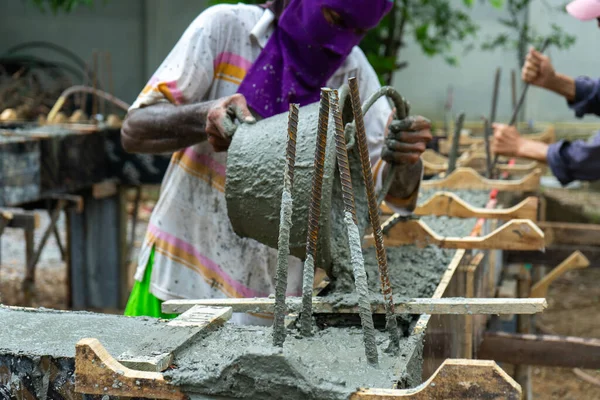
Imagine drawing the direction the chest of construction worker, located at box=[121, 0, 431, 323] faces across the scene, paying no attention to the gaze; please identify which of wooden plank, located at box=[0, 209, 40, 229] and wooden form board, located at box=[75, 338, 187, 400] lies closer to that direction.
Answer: the wooden form board

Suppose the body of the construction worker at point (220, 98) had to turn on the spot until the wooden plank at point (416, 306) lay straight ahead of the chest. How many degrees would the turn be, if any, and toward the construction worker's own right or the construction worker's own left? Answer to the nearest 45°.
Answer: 0° — they already face it

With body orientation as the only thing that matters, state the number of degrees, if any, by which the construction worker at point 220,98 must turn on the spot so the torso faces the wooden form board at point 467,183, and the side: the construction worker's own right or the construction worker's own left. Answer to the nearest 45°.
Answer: approximately 90° to the construction worker's own left

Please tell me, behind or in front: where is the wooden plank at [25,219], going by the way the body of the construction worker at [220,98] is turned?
behind

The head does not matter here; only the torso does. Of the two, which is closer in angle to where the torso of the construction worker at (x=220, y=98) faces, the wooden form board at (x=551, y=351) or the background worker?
the wooden form board

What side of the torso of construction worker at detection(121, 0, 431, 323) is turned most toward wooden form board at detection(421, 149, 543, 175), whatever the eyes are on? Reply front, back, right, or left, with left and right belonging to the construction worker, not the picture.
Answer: left

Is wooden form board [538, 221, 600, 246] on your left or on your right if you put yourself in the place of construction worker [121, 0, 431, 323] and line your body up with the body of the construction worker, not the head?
on your left

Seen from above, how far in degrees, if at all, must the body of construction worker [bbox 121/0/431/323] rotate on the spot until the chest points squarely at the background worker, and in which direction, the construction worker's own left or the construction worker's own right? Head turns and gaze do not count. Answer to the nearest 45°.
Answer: approximately 90° to the construction worker's own left

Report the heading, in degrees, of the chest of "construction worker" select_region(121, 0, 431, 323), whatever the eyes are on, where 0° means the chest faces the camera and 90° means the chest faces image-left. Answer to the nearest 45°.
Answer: approximately 315°

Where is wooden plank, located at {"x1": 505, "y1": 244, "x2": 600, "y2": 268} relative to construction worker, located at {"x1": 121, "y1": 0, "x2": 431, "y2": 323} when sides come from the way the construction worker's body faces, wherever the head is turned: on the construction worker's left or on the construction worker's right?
on the construction worker's left

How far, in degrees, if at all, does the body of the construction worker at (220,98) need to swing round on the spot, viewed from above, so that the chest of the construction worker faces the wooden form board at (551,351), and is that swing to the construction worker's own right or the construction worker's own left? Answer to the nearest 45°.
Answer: approximately 45° to the construction worker's own left

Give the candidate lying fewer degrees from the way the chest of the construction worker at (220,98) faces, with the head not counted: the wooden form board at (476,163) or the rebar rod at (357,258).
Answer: the rebar rod

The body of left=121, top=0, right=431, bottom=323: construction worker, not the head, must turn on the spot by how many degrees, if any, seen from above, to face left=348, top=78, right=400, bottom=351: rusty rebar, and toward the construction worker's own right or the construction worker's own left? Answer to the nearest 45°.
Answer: approximately 45° to the construction worker's own right
